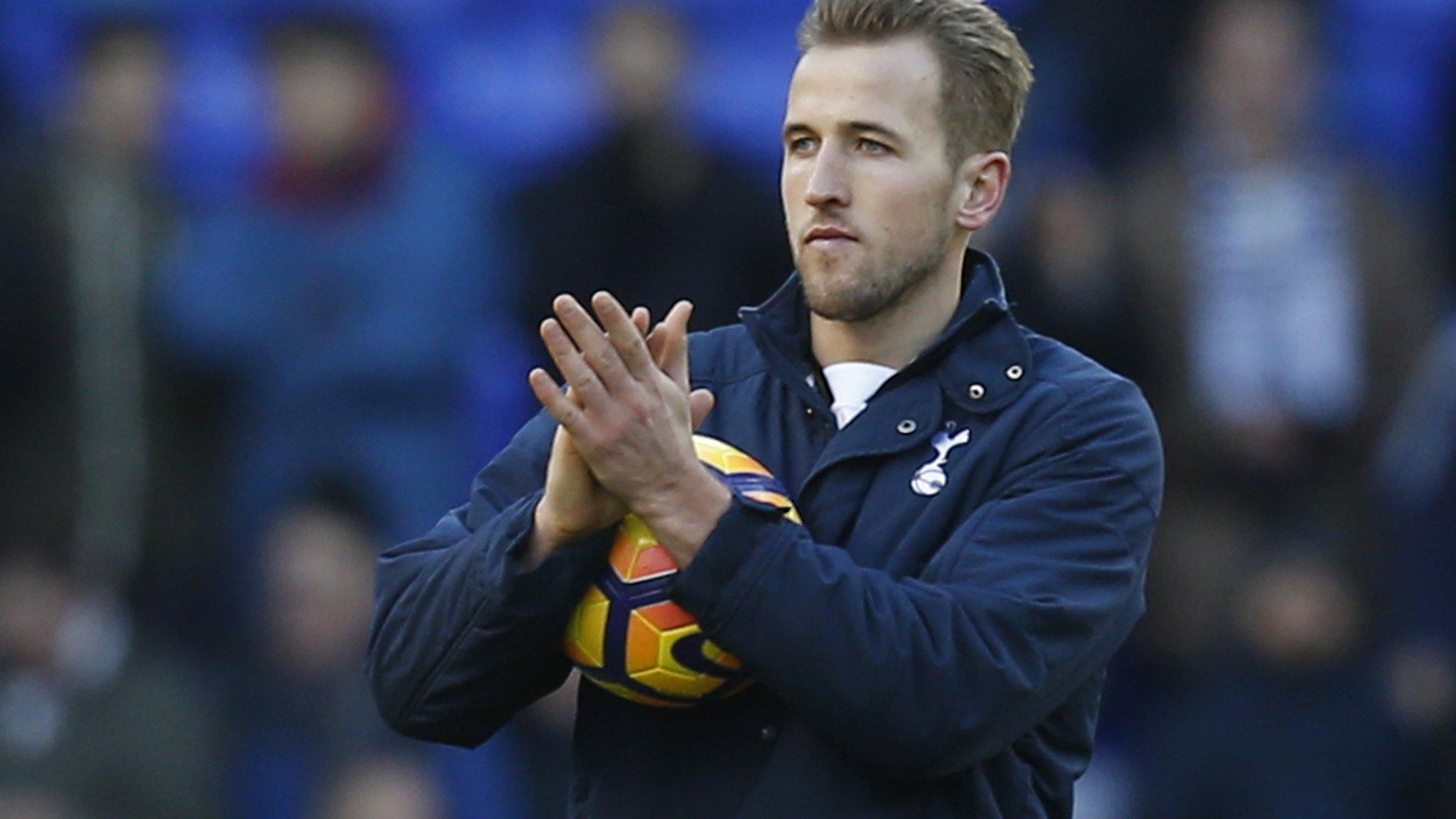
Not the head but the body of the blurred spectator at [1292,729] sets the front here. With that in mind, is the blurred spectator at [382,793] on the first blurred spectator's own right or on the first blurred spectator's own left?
on the first blurred spectator's own right

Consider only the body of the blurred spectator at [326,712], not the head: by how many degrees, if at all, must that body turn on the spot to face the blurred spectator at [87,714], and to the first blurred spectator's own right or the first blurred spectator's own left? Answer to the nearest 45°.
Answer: approximately 90° to the first blurred spectator's own right

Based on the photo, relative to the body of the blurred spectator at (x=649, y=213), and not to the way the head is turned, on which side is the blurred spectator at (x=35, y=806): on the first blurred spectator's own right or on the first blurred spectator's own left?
on the first blurred spectator's own right

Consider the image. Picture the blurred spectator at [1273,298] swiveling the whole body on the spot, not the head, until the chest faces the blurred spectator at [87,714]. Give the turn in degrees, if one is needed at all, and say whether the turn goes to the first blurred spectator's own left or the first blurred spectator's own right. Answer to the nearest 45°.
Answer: approximately 45° to the first blurred spectator's own right

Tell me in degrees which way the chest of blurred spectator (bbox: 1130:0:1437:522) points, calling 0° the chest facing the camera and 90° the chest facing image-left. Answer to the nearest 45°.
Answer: approximately 0°

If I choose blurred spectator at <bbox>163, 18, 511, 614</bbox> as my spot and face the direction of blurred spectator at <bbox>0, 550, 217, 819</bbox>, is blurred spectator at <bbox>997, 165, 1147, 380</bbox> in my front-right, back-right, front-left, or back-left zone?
back-left
